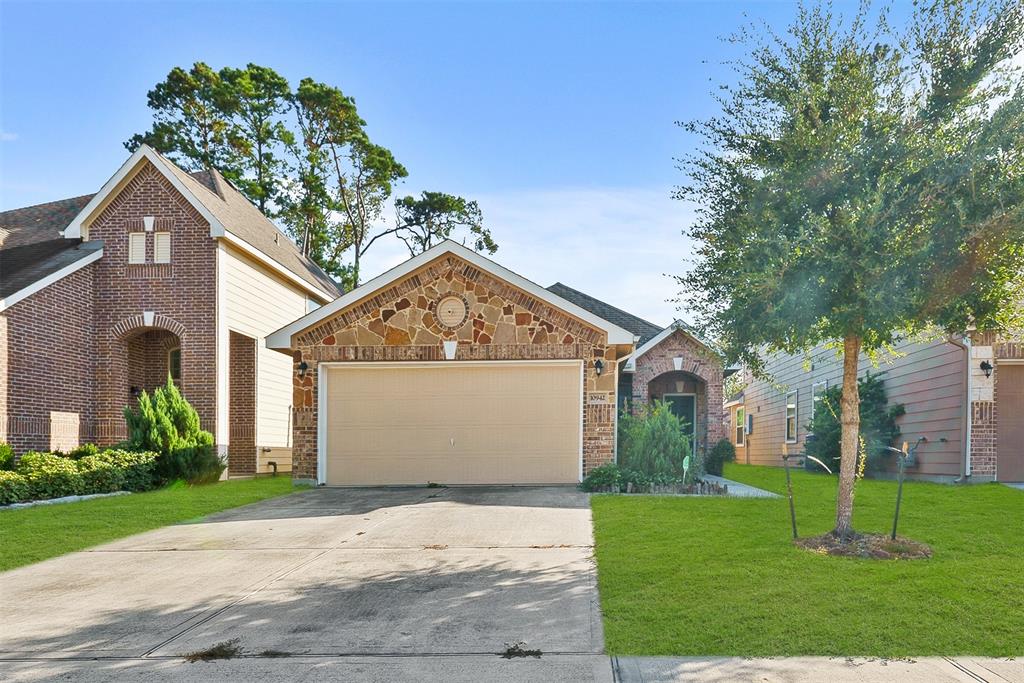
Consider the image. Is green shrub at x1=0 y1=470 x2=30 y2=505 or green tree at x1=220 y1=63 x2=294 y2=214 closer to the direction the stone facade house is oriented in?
the green shrub

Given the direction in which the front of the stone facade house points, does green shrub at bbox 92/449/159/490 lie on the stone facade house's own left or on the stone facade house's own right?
on the stone facade house's own right

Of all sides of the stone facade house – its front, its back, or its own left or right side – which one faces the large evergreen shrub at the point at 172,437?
right

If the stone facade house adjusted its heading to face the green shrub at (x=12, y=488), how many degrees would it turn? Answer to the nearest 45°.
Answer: approximately 45° to its right

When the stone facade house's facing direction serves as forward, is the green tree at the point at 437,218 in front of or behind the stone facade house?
behind

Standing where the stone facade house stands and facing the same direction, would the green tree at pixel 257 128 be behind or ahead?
behind

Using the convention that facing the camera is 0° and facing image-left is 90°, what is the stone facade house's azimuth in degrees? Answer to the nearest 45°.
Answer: approximately 0°
